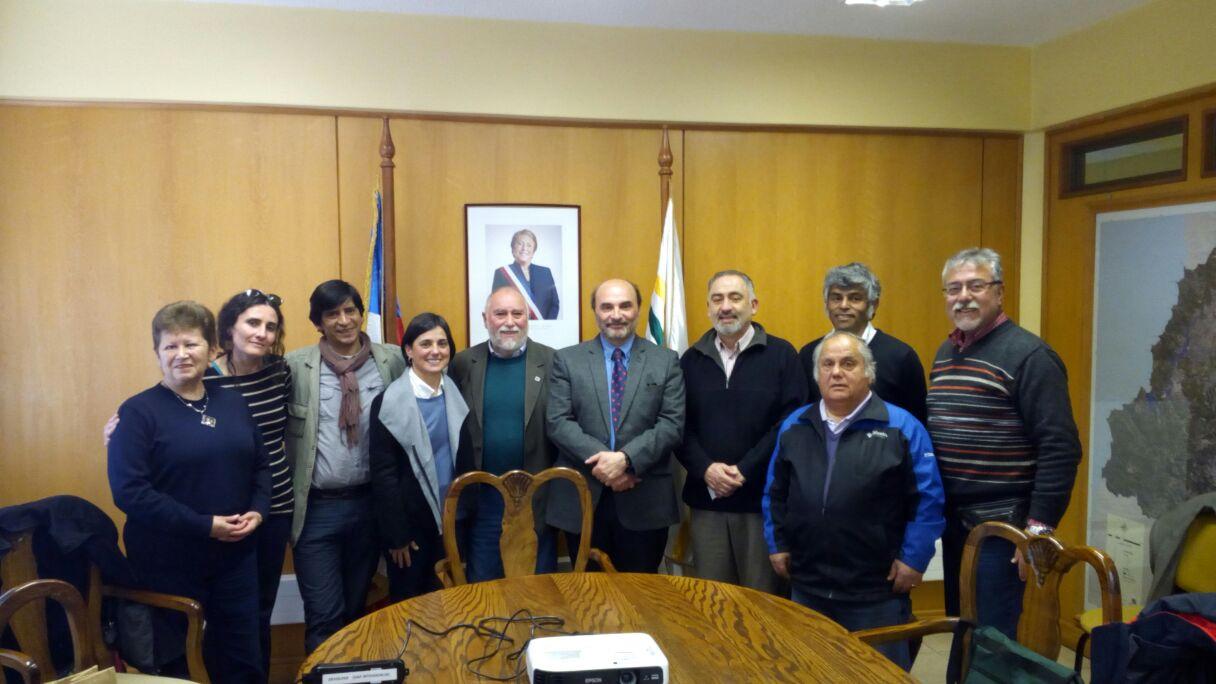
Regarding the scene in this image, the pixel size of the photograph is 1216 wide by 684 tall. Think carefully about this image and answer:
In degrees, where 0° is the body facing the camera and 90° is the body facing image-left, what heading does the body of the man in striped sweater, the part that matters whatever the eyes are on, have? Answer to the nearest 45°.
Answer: approximately 45°

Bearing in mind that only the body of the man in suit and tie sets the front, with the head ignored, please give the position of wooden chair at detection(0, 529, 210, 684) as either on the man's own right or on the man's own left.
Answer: on the man's own right

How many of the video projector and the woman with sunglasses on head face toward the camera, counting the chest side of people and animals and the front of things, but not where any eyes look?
2

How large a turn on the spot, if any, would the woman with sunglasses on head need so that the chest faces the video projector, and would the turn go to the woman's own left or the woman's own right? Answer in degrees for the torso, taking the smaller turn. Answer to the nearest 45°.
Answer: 0° — they already face it

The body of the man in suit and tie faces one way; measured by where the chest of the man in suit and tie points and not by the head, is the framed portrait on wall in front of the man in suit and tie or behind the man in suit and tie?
behind

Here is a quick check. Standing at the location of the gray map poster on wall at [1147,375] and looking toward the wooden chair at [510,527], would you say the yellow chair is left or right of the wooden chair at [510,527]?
left
